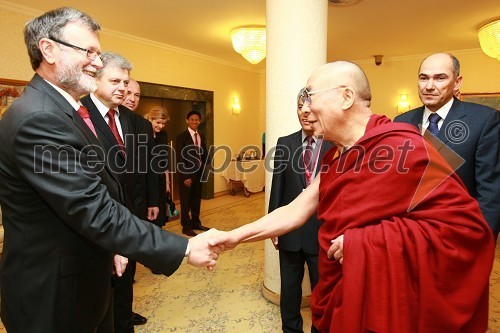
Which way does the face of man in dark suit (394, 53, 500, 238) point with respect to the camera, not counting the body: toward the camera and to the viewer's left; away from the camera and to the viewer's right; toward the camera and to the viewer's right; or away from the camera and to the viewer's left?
toward the camera and to the viewer's left

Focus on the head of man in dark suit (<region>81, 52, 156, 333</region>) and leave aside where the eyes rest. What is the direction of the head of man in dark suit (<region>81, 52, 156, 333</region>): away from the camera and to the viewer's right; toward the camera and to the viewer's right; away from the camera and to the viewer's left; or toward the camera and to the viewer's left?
toward the camera and to the viewer's right

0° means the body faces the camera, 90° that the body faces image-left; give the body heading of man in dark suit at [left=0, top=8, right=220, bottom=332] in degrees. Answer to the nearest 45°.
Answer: approximately 270°

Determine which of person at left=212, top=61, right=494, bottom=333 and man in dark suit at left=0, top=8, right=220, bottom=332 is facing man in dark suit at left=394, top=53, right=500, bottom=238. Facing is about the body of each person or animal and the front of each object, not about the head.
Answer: man in dark suit at left=0, top=8, right=220, bottom=332

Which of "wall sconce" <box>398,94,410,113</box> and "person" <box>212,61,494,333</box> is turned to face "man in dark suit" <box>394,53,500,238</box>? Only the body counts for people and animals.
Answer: the wall sconce

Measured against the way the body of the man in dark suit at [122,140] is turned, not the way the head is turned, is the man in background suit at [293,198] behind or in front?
in front

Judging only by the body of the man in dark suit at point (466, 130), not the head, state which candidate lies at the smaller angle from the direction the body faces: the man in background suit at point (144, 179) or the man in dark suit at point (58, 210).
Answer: the man in dark suit

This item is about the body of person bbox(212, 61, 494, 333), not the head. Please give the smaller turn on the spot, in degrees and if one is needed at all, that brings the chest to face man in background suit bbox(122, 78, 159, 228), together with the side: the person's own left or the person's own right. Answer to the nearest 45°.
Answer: approximately 45° to the person's own right

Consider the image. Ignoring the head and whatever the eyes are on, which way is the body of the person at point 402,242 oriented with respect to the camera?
to the viewer's left

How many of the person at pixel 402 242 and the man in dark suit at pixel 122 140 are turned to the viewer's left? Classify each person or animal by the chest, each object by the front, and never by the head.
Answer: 1

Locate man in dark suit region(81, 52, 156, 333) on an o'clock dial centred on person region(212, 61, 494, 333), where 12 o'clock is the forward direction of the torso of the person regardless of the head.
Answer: The man in dark suit is roughly at 1 o'clock from the person.

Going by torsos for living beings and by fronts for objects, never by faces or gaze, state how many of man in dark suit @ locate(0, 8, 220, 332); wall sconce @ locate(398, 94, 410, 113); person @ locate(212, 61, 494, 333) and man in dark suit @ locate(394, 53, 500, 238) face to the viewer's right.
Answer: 1

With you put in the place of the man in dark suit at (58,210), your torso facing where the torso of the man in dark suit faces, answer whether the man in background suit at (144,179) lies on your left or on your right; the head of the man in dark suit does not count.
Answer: on your left

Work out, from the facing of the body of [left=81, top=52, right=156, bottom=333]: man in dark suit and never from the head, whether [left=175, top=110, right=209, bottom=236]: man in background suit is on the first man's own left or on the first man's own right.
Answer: on the first man's own left

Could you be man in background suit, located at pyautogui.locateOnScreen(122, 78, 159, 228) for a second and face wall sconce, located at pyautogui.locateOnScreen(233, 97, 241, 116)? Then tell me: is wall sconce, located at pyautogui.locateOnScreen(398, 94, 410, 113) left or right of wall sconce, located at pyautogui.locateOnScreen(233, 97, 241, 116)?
right

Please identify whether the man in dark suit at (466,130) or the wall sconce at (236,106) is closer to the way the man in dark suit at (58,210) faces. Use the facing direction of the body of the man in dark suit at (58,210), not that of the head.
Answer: the man in dark suit
